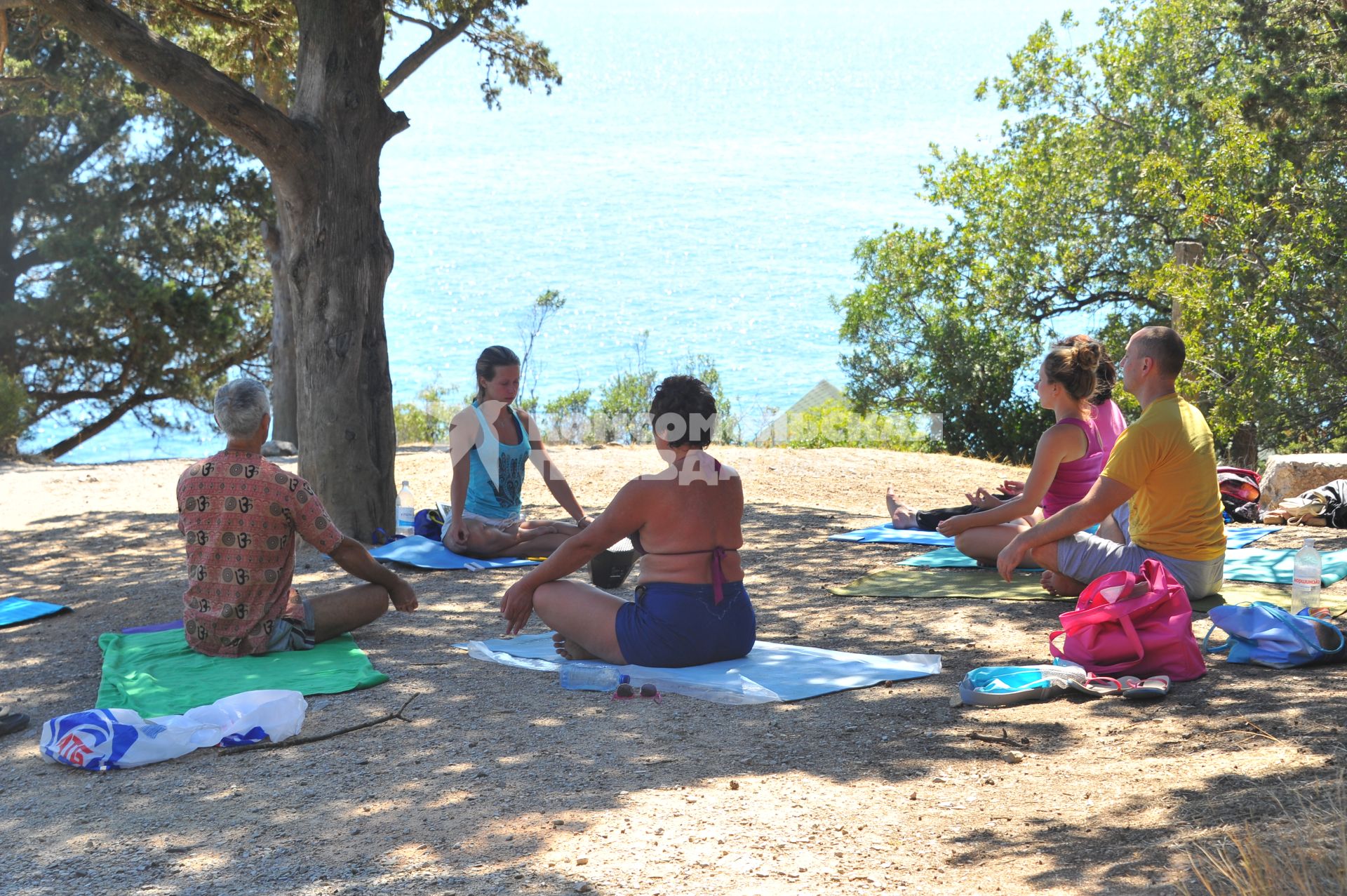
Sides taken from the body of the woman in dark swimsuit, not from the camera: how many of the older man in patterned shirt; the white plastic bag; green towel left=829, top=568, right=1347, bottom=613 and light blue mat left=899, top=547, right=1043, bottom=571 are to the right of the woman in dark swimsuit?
2

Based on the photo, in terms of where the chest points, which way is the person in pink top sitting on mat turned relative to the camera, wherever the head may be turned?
to the viewer's left

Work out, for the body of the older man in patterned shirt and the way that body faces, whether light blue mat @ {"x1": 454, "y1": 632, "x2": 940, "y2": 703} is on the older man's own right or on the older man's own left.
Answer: on the older man's own right

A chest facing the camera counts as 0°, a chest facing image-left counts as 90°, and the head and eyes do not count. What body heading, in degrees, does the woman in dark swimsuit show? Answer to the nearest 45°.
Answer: approximately 135°

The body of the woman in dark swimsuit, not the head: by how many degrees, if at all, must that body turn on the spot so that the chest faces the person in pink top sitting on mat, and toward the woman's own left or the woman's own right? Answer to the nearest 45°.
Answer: approximately 90° to the woman's own right

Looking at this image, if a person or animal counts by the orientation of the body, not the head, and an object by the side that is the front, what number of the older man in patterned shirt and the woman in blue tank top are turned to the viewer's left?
0

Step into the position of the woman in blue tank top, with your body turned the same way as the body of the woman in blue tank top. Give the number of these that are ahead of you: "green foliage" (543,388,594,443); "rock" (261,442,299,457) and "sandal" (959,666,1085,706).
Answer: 1

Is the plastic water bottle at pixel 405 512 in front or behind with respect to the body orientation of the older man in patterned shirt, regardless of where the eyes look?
in front

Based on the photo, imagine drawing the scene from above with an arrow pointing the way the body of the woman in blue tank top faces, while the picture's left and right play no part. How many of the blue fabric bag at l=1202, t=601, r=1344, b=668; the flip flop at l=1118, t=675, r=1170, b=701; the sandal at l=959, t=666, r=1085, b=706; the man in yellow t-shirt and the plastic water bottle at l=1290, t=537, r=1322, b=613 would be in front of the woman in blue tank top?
5

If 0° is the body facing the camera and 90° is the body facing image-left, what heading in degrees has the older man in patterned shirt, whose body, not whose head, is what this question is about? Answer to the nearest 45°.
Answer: approximately 225°

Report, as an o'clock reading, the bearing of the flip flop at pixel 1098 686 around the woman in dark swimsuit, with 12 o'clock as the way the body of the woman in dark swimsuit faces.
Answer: The flip flop is roughly at 5 o'clock from the woman in dark swimsuit.
